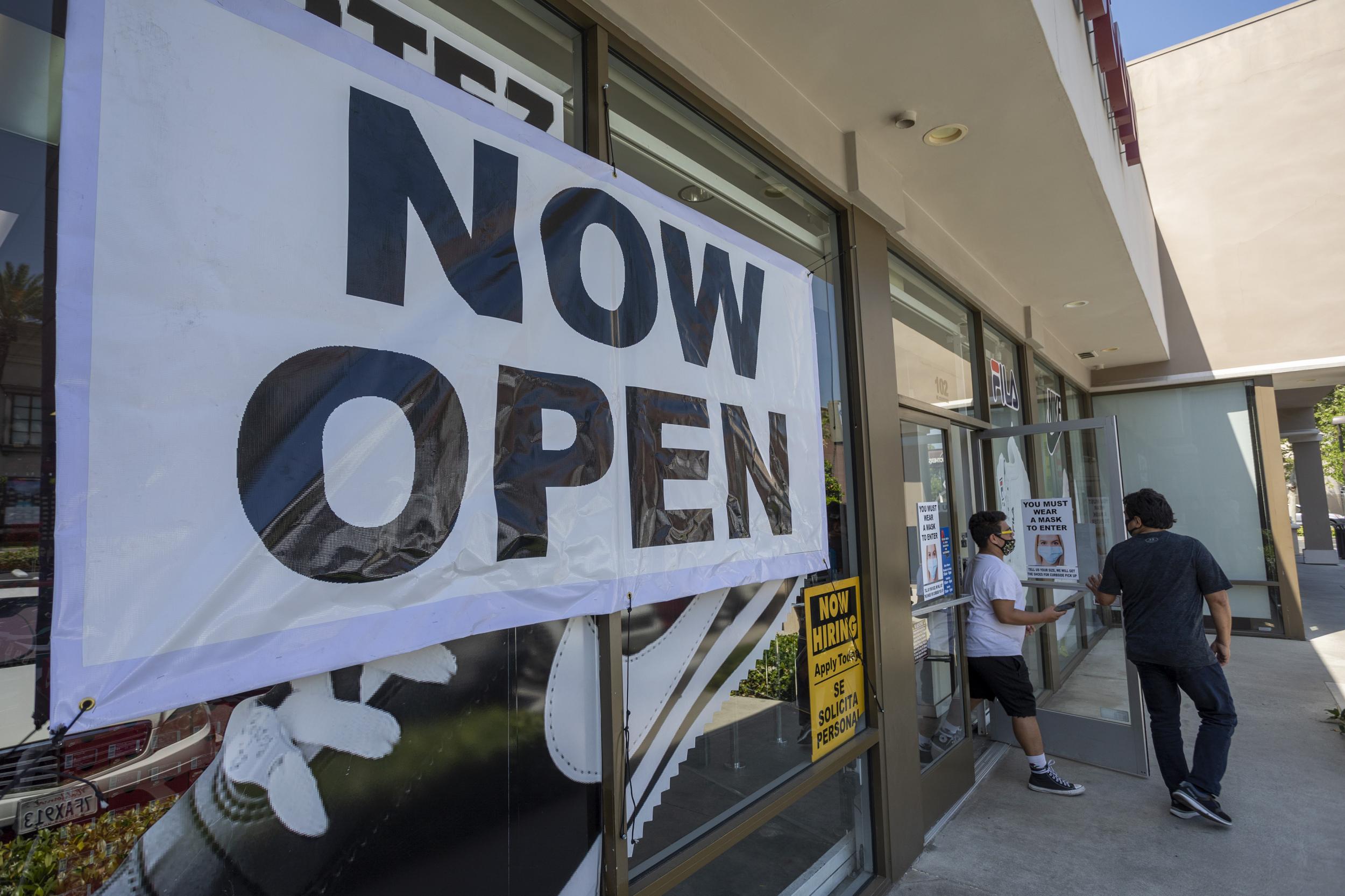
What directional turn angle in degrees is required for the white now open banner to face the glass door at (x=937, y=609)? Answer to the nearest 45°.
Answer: approximately 90° to its left

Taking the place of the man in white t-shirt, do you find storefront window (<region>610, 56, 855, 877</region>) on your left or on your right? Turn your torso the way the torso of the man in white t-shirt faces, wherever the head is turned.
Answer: on your right

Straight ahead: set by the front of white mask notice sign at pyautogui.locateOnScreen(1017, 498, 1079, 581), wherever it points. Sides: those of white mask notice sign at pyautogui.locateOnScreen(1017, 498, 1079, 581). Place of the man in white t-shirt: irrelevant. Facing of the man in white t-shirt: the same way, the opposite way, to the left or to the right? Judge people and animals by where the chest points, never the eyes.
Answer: to the left

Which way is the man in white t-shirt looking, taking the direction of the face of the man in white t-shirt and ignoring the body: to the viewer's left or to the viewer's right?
to the viewer's right

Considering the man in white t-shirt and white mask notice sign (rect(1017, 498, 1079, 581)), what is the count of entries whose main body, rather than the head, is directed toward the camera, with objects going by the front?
1

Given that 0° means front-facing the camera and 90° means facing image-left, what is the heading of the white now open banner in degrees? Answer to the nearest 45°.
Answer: approximately 315°

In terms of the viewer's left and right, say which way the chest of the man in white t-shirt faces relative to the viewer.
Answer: facing to the right of the viewer

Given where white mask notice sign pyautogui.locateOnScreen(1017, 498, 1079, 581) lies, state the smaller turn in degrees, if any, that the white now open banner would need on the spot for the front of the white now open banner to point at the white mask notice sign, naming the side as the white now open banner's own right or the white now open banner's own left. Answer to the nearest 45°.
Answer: approximately 90° to the white now open banner's own left
